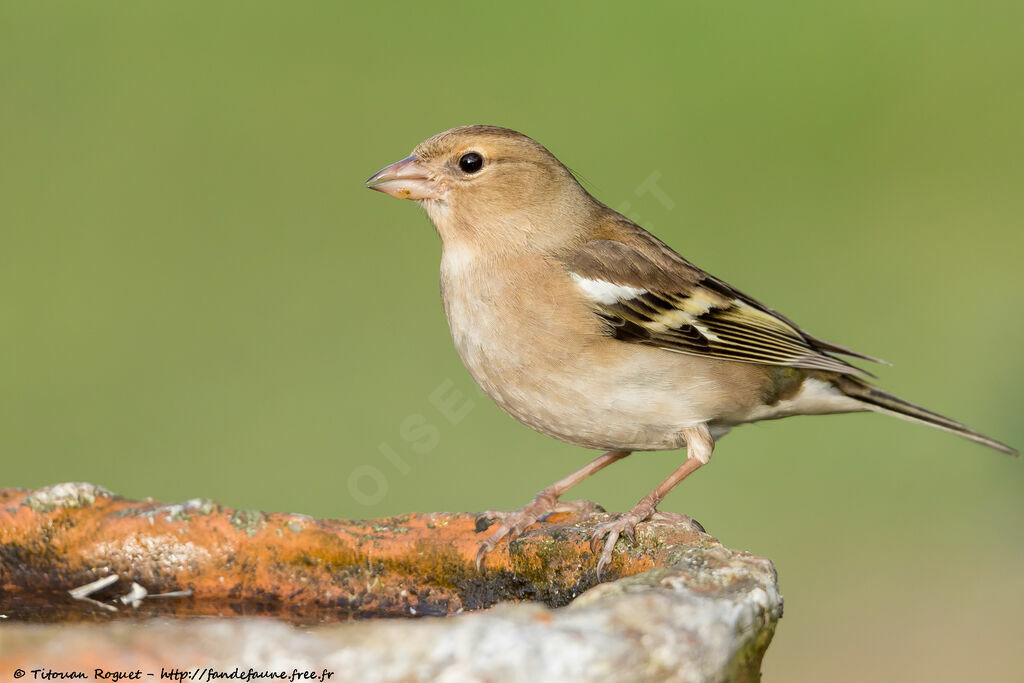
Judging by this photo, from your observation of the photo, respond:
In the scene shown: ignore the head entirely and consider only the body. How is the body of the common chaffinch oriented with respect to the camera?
to the viewer's left
